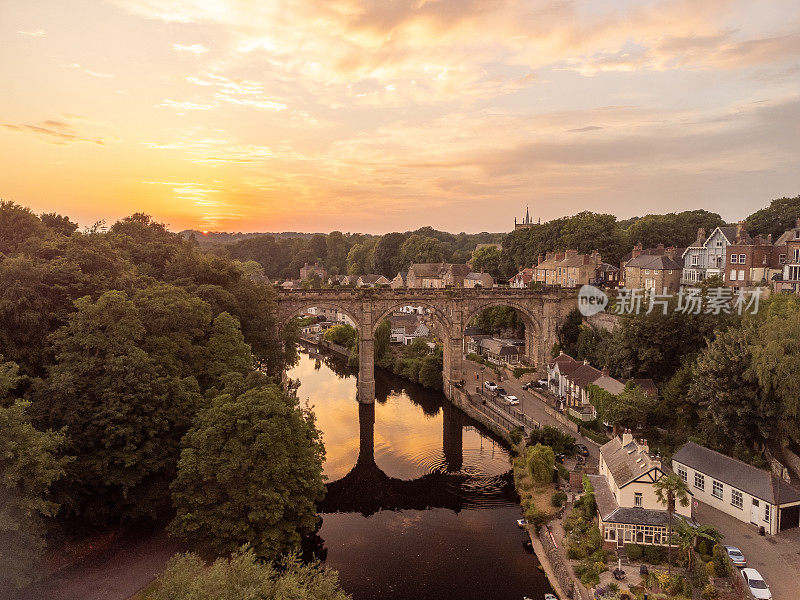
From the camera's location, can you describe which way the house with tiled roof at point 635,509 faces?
facing the viewer

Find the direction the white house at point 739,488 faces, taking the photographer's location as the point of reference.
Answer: facing the viewer and to the left of the viewer

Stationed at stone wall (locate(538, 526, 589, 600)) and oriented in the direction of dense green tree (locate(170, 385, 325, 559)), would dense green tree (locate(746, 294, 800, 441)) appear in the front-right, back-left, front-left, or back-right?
back-right

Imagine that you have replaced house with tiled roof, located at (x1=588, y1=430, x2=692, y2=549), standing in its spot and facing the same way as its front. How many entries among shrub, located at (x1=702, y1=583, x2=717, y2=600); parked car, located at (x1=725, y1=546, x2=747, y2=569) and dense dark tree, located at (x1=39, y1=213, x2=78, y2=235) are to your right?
1

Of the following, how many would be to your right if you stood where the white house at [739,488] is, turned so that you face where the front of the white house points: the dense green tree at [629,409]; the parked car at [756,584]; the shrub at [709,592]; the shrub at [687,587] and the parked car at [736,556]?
1

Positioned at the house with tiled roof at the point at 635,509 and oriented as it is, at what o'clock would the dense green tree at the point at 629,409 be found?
The dense green tree is roughly at 6 o'clock from the house with tiled roof.

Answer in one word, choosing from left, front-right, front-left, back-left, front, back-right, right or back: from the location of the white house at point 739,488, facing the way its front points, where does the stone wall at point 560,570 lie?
front

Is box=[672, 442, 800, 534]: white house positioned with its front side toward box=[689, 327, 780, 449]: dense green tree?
no

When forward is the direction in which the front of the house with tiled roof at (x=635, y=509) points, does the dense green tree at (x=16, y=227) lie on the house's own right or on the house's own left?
on the house's own right

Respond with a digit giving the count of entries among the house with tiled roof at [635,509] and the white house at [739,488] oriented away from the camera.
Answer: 0

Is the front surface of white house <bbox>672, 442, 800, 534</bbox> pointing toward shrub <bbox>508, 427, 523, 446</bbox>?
no

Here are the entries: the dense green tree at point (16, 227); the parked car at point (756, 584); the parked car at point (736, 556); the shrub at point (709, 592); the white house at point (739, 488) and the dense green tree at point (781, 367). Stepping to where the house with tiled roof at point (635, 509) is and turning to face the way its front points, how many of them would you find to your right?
1

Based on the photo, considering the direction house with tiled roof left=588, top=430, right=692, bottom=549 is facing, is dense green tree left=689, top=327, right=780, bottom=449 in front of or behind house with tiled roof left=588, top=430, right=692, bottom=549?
behind

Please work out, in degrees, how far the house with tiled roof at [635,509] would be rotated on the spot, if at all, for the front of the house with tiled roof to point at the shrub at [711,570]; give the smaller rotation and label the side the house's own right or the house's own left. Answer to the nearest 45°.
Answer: approximately 45° to the house's own left

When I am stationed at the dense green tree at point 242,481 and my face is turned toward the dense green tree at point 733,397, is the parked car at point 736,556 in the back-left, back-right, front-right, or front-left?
front-right

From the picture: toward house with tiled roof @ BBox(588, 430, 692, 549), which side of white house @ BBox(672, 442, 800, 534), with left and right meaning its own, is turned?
front

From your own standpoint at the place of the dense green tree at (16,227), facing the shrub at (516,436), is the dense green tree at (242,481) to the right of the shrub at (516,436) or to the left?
right

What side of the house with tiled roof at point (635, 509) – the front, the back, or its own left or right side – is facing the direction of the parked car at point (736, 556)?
left
